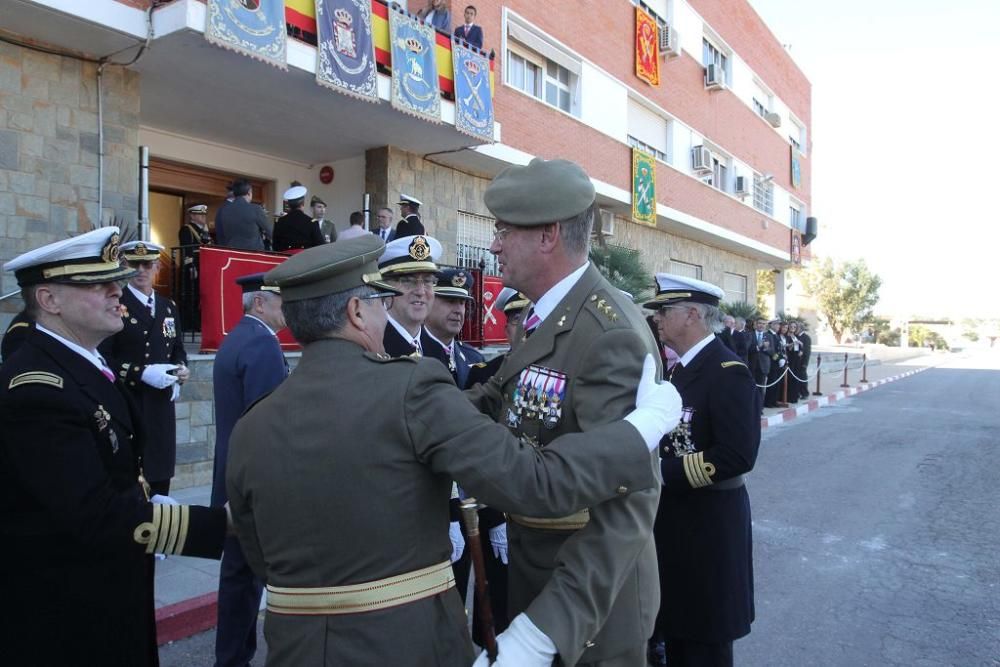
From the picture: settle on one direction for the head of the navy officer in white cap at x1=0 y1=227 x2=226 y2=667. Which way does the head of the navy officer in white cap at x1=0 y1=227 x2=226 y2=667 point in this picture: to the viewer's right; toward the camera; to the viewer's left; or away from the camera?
to the viewer's right

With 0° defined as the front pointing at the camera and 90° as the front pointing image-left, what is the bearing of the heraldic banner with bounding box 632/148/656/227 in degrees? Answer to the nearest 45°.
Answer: approximately 315°

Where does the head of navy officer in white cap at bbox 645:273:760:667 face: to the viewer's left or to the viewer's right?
to the viewer's left

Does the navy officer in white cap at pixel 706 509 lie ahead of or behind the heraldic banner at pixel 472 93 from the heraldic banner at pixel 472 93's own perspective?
ahead

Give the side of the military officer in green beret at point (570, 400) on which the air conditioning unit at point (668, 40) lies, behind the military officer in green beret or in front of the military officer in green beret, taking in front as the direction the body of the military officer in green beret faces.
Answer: behind

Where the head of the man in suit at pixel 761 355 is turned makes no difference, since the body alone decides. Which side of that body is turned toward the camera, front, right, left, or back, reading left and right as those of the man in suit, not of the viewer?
front

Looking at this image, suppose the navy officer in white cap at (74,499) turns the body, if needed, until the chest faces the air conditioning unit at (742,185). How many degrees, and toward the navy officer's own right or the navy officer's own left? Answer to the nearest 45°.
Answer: approximately 90° to the navy officer's own left

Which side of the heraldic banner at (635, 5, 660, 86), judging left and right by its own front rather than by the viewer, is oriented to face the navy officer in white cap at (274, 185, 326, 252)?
right

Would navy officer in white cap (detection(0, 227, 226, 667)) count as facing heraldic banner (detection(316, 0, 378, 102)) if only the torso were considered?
no

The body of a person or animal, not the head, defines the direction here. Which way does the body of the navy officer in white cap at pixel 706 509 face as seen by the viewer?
to the viewer's left

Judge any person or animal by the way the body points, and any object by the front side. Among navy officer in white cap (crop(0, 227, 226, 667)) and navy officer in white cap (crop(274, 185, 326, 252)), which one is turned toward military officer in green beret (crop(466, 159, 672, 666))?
navy officer in white cap (crop(0, 227, 226, 667))

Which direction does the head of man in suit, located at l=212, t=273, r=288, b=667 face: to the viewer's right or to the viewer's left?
to the viewer's right

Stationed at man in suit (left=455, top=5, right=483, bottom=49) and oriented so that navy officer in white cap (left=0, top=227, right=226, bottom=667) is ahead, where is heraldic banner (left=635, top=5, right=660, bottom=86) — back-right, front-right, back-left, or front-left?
back-left
